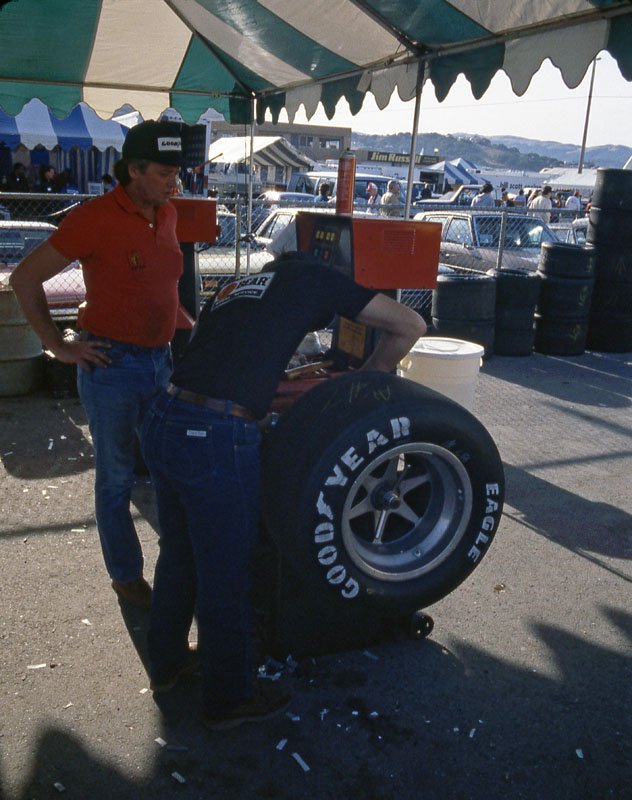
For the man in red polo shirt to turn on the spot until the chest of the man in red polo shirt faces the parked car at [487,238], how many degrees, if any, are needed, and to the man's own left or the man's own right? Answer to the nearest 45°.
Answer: approximately 90° to the man's own left

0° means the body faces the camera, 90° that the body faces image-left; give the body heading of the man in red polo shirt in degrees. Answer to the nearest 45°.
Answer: approximately 315°

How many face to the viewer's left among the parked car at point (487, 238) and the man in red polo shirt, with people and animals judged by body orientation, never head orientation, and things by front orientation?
0

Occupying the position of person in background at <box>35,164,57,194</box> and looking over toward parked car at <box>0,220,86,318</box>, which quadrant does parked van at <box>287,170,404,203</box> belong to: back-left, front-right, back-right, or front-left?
back-left

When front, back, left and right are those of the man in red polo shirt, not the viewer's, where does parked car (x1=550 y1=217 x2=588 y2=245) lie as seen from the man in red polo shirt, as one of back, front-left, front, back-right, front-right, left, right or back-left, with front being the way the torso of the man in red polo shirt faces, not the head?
left

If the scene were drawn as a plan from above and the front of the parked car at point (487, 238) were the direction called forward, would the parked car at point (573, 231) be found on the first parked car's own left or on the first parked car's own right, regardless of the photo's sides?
on the first parked car's own left

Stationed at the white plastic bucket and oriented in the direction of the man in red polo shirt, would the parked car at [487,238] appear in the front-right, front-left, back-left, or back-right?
back-right

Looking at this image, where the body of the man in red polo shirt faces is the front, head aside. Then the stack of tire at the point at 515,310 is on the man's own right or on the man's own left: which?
on the man's own left
